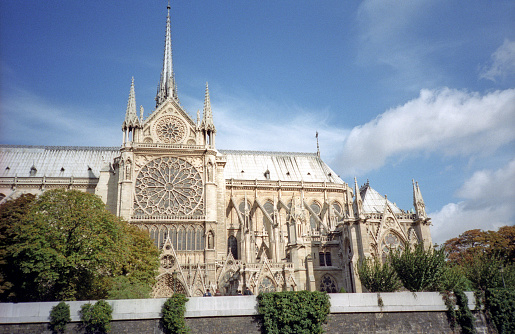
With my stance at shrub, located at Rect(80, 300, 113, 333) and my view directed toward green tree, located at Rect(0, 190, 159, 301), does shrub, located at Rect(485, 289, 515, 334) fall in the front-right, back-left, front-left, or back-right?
back-right

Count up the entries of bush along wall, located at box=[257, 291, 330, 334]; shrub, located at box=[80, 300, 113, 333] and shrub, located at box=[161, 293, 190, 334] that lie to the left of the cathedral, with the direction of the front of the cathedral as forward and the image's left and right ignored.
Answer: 3

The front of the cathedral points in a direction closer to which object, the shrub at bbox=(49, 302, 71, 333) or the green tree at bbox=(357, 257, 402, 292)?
the shrub

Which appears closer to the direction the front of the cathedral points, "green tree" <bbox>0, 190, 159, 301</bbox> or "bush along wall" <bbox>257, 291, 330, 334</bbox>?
the green tree

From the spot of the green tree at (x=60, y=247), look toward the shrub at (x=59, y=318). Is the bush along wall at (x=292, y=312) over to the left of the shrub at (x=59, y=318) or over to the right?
left

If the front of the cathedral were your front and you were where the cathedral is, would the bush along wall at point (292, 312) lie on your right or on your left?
on your left

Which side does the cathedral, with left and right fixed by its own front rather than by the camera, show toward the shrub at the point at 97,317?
left

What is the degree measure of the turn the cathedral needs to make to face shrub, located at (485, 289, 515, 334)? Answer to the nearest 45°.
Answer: approximately 135° to its left

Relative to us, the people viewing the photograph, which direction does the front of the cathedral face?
facing to the left of the viewer

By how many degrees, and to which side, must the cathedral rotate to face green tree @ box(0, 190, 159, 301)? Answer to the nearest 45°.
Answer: approximately 45° to its left

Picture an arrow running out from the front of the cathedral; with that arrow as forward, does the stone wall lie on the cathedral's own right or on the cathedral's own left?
on the cathedral's own left

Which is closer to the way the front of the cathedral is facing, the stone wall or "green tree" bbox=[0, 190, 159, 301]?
the green tree

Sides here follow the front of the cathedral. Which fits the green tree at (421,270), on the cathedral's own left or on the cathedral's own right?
on the cathedral's own left

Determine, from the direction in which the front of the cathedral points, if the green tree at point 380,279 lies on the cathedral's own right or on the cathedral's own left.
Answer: on the cathedral's own left

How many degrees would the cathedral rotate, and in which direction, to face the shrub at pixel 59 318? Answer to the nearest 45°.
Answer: approximately 90° to its left
